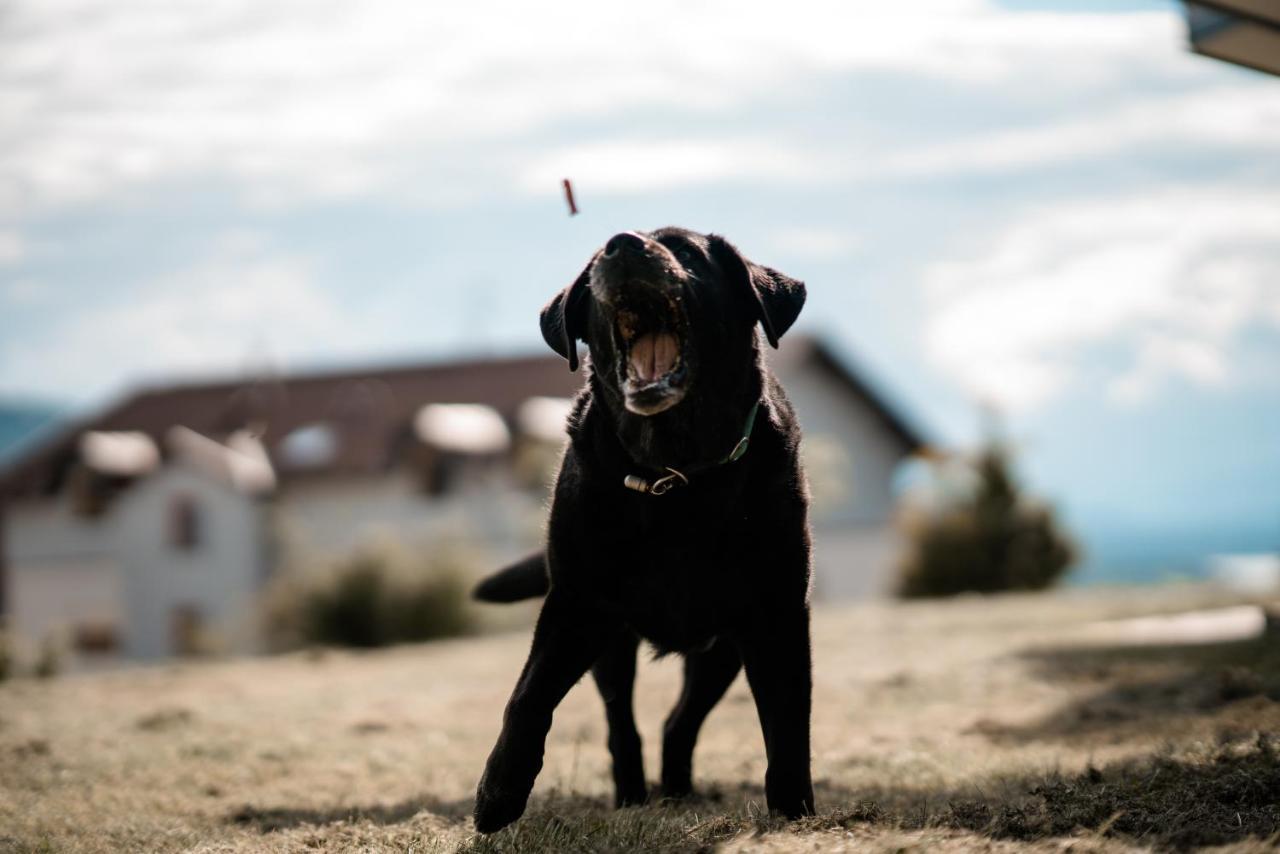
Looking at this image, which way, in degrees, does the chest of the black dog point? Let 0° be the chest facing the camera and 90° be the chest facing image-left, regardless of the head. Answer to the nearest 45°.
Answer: approximately 0°

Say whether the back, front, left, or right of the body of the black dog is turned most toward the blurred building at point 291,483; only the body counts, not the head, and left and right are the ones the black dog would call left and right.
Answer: back

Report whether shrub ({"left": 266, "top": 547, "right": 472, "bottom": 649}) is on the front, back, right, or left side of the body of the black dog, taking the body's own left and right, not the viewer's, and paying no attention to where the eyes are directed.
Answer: back

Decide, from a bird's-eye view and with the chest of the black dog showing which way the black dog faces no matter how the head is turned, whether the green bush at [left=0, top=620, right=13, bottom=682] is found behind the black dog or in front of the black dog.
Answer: behind

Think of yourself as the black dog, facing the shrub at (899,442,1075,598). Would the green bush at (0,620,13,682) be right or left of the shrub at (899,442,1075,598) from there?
left

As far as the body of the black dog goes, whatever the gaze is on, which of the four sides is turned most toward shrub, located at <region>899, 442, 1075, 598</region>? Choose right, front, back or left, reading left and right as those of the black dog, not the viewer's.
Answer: back
